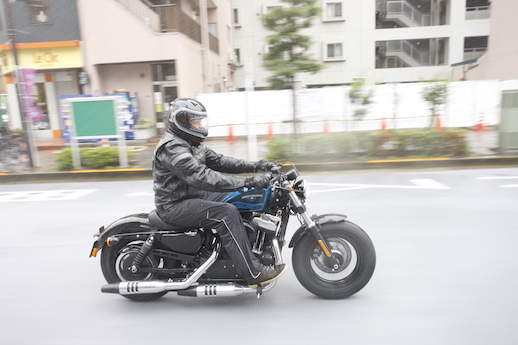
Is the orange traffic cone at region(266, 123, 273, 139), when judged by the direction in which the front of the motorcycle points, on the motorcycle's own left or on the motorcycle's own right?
on the motorcycle's own left

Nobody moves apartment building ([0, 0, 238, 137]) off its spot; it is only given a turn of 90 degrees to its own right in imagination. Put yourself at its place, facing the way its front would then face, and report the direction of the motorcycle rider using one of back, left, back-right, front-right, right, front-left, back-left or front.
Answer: left

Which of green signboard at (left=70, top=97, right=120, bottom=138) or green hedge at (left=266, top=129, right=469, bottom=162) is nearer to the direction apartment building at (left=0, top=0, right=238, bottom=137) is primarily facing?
the green signboard

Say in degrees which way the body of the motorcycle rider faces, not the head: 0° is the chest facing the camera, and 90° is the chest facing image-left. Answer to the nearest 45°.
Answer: approximately 270°

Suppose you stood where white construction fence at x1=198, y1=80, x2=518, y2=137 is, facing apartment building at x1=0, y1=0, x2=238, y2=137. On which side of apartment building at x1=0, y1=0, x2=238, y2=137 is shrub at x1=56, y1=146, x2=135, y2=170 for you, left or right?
left

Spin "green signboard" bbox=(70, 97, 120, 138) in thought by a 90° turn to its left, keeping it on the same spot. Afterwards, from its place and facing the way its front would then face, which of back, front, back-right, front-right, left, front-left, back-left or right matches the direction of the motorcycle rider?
right

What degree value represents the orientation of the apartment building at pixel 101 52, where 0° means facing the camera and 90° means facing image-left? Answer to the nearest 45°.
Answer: approximately 0°

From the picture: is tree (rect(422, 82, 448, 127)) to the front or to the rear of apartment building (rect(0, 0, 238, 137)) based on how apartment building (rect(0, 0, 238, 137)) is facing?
to the front

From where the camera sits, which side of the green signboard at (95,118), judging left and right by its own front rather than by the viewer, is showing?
front

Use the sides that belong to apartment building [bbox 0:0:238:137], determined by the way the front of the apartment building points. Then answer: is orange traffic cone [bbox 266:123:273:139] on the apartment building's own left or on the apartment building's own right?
on the apartment building's own left

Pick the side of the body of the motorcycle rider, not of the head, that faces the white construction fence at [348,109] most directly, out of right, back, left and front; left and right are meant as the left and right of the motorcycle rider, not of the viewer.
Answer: left

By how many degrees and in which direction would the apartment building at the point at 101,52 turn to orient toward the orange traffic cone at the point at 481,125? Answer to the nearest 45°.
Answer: approximately 45° to its left

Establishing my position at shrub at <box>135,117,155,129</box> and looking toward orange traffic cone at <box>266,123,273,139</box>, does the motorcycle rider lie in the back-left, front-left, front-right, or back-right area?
front-right

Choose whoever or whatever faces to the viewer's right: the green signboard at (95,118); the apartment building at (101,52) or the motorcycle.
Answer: the motorcycle

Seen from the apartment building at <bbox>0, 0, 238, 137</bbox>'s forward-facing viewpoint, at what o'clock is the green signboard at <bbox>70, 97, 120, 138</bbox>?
The green signboard is roughly at 12 o'clock from the apartment building.

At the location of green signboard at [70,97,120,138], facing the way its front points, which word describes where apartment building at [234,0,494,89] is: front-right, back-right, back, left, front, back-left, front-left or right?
back-left
